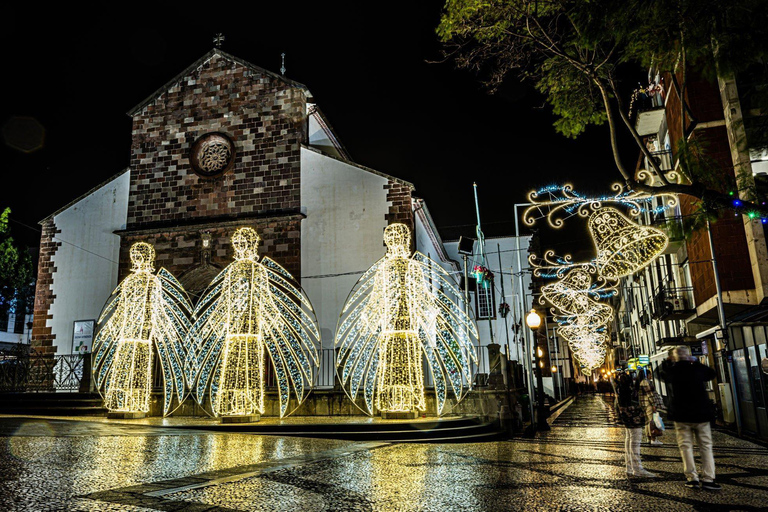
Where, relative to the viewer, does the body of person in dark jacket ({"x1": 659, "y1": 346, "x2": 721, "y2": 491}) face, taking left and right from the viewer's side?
facing away from the viewer

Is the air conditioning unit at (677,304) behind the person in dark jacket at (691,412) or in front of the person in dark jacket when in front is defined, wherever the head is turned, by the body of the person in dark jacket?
in front

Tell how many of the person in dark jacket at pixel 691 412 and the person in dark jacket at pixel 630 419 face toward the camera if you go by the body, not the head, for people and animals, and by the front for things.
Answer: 0

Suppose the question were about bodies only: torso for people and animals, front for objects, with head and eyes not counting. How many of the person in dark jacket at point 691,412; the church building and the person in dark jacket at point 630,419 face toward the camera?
1

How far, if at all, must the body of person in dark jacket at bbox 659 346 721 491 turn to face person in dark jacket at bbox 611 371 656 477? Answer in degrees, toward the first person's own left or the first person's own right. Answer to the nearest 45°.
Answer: approximately 45° to the first person's own left

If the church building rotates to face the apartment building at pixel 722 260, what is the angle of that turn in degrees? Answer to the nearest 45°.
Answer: approximately 45° to its left

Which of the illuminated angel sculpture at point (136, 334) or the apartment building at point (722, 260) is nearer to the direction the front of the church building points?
the illuminated angel sculpture

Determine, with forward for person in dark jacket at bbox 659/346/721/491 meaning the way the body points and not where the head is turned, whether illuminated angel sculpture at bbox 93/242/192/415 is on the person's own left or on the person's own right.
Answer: on the person's own left

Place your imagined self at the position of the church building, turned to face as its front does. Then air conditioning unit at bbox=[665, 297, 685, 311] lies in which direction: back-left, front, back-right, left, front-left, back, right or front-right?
left

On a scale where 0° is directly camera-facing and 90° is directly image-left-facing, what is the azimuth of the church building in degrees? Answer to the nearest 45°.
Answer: approximately 0°
